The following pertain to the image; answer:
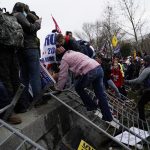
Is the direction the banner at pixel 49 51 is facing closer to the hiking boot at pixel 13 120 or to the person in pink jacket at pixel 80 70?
the hiking boot

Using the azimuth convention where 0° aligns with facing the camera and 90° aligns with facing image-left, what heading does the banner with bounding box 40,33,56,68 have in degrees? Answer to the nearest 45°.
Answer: approximately 0°

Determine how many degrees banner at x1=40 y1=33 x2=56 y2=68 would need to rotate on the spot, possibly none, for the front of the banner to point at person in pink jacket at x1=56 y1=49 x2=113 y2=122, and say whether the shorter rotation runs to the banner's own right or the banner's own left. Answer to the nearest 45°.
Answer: approximately 45° to the banner's own left
